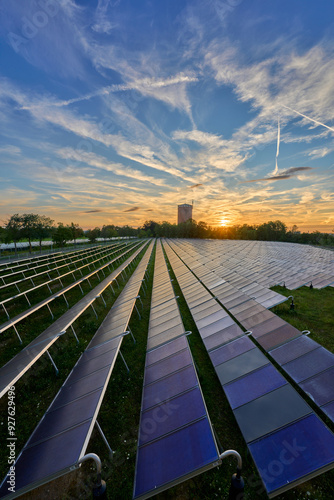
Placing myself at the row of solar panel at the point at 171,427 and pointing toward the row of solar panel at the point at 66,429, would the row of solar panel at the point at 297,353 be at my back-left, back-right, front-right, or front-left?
back-right

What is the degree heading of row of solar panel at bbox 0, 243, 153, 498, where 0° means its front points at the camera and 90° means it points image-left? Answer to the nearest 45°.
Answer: approximately 90°

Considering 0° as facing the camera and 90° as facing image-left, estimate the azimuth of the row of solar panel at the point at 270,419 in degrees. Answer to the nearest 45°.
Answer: approximately 90°

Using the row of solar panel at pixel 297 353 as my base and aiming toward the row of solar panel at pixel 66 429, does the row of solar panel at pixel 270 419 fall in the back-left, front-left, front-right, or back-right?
front-left

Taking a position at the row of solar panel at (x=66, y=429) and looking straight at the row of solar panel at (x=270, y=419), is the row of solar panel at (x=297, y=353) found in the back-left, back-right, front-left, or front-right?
front-left

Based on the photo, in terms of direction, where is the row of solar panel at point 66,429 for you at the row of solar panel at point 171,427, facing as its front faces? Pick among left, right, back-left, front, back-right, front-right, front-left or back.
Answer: front

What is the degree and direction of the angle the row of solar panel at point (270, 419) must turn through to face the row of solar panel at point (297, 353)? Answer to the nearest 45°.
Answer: approximately 90° to its right
